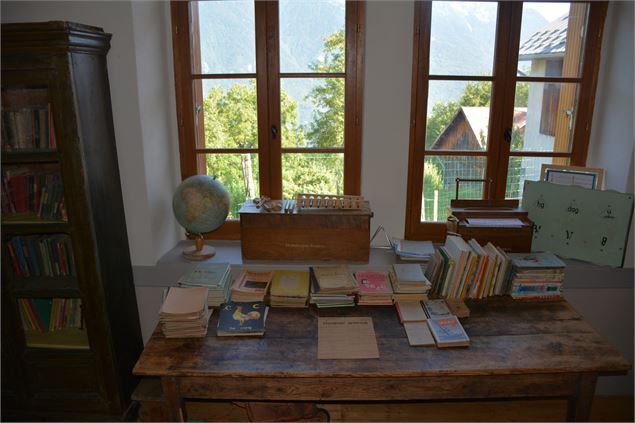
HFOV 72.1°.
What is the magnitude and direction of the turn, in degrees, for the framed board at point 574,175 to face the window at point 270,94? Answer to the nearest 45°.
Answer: approximately 45° to its right

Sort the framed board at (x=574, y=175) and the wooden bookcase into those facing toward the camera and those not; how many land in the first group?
2

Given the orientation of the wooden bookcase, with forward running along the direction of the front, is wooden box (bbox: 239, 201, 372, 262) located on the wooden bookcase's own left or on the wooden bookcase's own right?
on the wooden bookcase's own left

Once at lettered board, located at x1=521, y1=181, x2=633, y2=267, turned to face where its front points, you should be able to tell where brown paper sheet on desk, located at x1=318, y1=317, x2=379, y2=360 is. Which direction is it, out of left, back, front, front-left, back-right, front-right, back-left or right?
front-right

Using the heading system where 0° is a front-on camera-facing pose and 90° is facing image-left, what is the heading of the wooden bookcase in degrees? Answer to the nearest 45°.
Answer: approximately 0°

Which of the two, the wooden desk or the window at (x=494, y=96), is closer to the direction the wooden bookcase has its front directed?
the wooden desk

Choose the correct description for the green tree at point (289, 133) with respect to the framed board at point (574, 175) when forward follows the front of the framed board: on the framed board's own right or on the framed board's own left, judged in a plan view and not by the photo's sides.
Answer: on the framed board's own right

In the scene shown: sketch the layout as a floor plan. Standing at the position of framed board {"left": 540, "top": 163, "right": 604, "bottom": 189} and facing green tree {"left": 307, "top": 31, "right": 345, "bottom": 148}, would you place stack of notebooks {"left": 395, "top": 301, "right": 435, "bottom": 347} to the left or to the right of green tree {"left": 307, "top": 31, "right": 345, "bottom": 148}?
left

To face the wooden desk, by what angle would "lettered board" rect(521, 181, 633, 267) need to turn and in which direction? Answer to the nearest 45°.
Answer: approximately 45° to its right

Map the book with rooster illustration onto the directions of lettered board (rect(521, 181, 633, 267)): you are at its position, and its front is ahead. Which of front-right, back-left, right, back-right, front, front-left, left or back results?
front-right
